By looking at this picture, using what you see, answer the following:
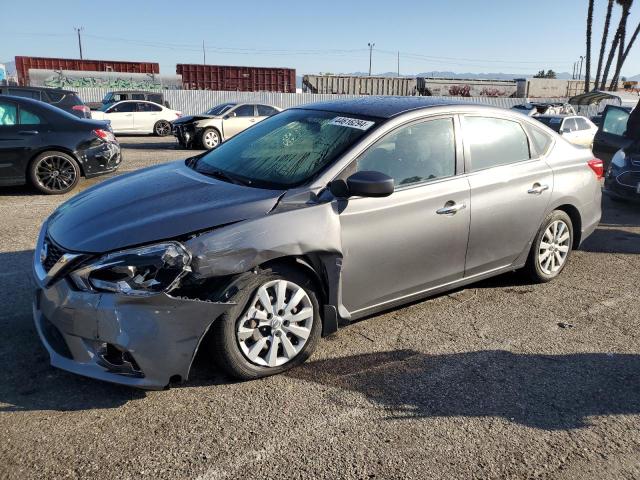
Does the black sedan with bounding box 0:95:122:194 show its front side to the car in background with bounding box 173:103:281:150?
no

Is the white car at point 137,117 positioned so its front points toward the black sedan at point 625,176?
no

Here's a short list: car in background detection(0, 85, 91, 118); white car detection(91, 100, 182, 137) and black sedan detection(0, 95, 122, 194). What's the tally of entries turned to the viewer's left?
3

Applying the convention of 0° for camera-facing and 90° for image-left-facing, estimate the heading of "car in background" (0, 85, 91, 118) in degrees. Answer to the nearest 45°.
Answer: approximately 90°

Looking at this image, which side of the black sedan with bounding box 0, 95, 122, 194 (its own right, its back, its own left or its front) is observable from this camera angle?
left

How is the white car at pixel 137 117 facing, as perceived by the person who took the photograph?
facing to the left of the viewer

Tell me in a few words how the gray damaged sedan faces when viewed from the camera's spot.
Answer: facing the viewer and to the left of the viewer

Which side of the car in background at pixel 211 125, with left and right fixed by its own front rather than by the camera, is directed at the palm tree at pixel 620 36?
back

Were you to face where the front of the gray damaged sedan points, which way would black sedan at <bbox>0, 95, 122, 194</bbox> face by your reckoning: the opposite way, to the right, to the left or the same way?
the same way
